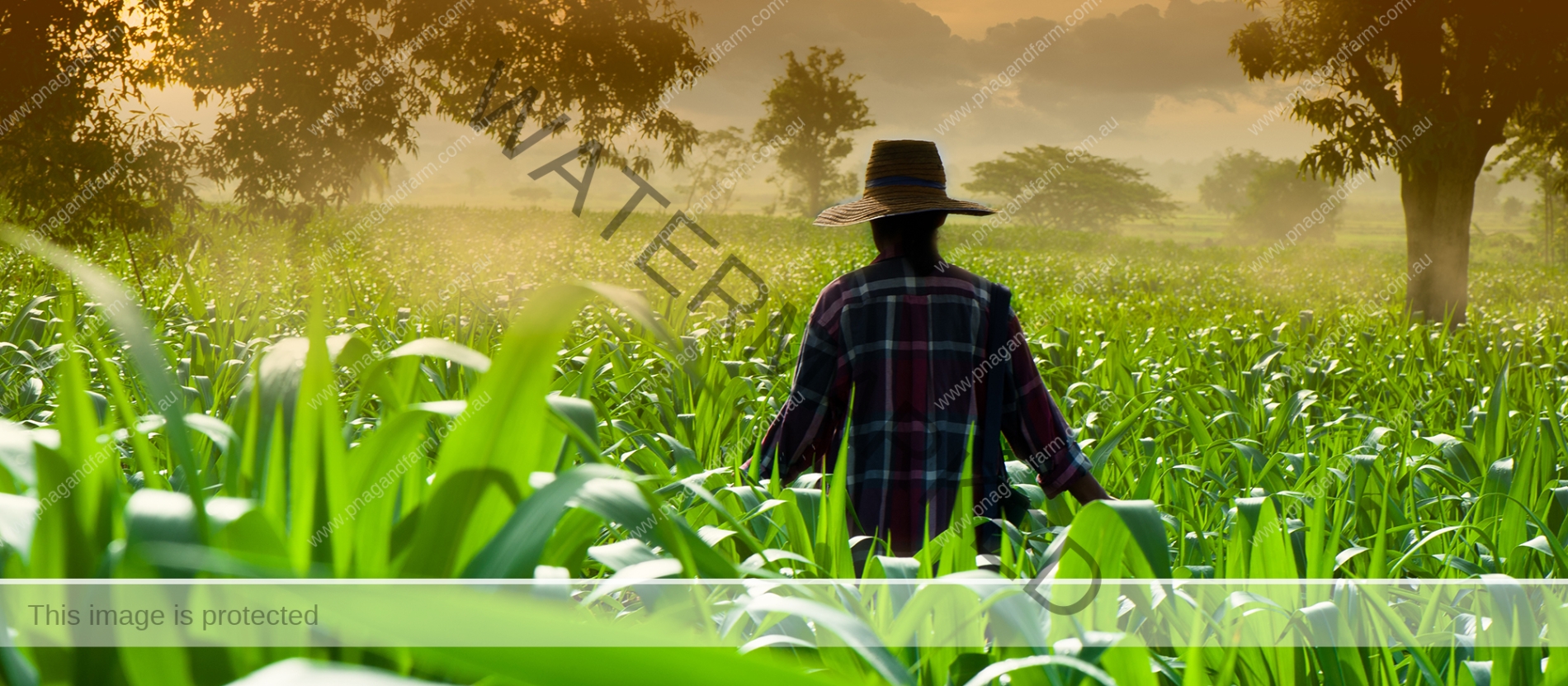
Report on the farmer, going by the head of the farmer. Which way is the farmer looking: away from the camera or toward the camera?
away from the camera

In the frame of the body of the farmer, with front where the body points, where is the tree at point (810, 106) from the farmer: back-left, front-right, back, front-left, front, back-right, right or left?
front

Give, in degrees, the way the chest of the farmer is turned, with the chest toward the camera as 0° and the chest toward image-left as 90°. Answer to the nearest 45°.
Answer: approximately 180°

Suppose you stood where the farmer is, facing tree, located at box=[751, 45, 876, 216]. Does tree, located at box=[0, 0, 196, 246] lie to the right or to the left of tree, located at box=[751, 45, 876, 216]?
left

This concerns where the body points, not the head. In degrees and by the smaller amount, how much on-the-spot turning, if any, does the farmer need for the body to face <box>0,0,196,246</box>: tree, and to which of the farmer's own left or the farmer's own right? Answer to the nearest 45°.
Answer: approximately 45° to the farmer's own left
